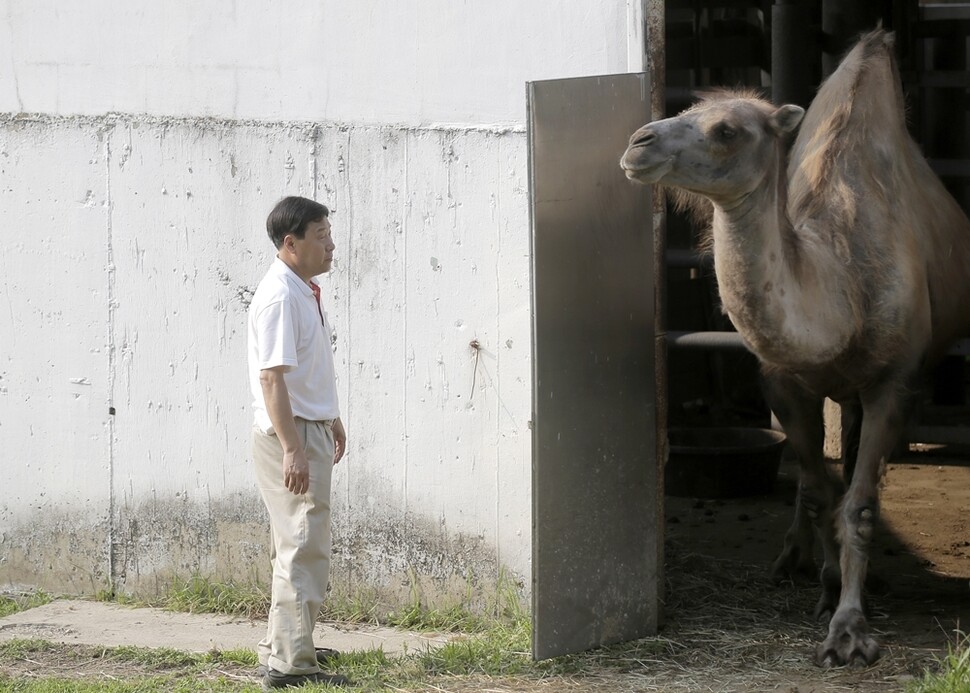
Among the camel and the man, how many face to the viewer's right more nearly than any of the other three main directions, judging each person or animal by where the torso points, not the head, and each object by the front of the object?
1

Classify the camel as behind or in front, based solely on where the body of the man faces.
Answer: in front

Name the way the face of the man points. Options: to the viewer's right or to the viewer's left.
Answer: to the viewer's right

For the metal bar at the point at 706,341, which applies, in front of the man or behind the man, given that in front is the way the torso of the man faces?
in front

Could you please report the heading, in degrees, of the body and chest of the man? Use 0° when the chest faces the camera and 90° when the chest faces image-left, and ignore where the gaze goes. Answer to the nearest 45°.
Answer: approximately 270°

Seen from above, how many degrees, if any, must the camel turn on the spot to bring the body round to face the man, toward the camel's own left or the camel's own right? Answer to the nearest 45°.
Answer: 0° — it already faces them
